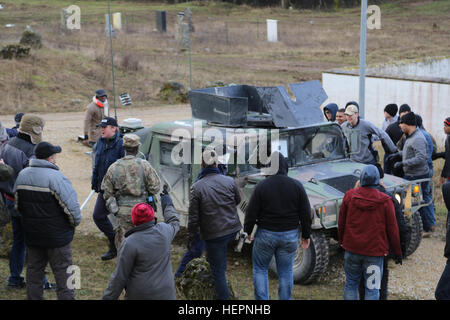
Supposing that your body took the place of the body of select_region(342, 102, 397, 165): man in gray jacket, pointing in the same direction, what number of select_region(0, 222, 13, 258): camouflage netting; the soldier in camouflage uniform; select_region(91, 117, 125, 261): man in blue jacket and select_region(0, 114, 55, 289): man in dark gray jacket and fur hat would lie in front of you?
4

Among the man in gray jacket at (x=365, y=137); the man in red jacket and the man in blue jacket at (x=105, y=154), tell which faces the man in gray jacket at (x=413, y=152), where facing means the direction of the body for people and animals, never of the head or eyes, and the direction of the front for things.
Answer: the man in red jacket

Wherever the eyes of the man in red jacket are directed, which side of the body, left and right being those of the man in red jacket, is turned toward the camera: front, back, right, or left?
back

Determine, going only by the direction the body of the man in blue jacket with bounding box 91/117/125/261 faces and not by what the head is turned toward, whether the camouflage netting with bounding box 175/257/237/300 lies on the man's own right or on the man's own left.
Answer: on the man's own left

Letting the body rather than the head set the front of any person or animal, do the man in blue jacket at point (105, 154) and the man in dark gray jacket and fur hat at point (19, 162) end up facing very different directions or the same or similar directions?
very different directions

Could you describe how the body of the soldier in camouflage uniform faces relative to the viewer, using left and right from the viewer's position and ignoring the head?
facing away from the viewer

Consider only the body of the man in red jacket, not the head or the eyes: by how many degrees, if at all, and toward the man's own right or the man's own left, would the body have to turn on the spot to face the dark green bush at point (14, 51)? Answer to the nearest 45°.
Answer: approximately 45° to the man's own left

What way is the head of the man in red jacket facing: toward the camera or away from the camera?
away from the camera

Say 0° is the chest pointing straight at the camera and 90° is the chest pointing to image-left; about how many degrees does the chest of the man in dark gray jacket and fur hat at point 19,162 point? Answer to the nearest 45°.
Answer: approximately 225°

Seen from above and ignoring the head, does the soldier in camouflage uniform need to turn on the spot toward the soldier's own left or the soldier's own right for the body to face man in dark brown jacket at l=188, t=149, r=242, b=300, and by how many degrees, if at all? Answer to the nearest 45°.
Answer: approximately 135° to the soldier's own right

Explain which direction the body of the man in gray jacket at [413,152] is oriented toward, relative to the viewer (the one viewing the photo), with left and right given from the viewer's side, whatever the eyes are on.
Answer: facing to the left of the viewer

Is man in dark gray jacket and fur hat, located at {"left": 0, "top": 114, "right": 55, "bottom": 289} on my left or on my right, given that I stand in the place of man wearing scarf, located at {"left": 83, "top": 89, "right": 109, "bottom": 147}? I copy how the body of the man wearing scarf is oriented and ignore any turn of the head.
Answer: on my right

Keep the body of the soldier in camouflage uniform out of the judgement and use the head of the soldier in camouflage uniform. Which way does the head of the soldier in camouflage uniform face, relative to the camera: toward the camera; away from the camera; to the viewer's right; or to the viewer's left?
away from the camera

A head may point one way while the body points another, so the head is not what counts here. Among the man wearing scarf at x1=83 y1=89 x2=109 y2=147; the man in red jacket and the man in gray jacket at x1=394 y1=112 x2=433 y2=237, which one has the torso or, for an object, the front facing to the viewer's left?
the man in gray jacket

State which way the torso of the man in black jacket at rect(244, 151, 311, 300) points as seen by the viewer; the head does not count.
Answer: away from the camera
